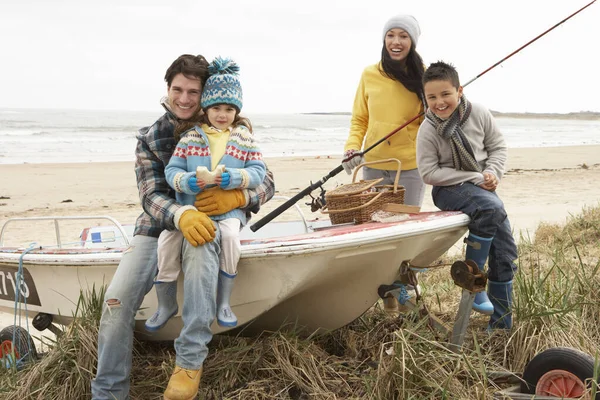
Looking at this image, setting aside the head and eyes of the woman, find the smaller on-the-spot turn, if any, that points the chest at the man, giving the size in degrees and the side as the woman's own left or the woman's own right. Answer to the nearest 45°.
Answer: approximately 45° to the woman's own right

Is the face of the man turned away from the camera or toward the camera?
toward the camera

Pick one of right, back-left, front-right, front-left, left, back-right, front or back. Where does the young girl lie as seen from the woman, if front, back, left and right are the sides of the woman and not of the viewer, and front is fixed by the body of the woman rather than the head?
front-right

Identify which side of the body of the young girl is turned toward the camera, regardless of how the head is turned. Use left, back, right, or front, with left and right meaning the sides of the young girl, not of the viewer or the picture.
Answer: front

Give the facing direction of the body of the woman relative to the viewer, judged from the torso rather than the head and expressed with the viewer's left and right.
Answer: facing the viewer

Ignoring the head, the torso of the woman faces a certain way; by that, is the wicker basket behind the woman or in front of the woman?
in front

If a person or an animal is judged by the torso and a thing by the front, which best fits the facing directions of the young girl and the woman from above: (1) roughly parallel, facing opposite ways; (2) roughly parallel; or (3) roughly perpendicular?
roughly parallel

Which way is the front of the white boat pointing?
to the viewer's right

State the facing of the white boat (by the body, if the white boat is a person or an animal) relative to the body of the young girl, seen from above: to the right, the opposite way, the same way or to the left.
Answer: to the left

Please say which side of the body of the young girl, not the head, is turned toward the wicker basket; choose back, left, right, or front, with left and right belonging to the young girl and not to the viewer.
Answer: left

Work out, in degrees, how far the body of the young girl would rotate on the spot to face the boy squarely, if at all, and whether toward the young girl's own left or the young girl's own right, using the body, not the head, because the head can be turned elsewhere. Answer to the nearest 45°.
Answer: approximately 90° to the young girl's own left
